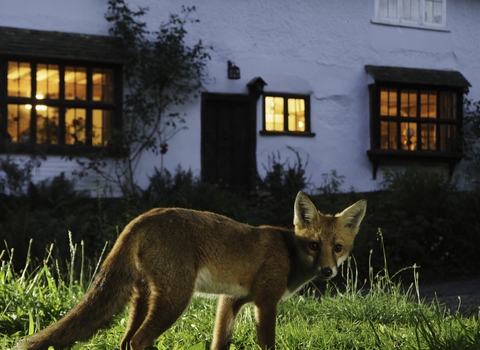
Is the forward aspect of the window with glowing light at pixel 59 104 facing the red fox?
yes

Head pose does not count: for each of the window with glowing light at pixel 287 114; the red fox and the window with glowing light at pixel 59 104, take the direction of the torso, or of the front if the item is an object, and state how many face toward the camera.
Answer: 2

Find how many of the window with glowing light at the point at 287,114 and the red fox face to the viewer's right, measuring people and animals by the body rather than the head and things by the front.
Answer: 1

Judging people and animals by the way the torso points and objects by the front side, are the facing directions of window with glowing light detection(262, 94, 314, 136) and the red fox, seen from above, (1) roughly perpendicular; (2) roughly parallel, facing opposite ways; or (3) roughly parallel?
roughly perpendicular

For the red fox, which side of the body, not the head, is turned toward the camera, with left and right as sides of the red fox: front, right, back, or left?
right

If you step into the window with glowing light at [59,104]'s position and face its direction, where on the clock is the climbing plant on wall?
The climbing plant on wall is roughly at 9 o'clock from the window with glowing light.

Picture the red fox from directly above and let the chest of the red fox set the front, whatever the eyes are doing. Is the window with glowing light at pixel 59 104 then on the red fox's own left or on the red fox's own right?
on the red fox's own left

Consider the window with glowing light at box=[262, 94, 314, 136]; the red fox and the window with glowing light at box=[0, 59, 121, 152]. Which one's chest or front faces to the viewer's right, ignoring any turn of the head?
the red fox

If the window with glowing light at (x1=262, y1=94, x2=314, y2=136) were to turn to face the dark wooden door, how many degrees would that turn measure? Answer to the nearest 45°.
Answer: approximately 45° to its right

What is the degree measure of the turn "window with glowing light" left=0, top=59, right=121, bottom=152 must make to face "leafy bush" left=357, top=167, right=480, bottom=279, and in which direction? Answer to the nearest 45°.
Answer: approximately 45° to its left

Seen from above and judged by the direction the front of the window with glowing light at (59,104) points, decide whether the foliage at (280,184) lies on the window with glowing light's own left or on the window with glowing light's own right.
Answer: on the window with glowing light's own left
